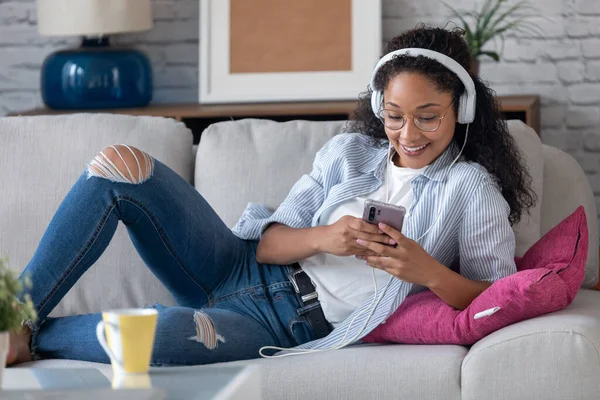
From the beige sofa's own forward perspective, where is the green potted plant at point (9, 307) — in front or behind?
in front

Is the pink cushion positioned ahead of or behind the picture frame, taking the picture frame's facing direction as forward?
ahead

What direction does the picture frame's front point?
toward the camera

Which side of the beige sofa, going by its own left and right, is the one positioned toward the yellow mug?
front

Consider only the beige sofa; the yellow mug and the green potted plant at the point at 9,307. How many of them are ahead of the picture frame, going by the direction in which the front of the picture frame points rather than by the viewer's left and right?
3

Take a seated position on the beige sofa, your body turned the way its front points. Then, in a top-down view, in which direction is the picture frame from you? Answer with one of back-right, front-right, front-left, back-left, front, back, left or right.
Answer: back

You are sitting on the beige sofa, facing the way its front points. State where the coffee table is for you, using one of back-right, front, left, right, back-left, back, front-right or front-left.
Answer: front

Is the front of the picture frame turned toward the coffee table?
yes

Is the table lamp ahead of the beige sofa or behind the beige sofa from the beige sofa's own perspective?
behind

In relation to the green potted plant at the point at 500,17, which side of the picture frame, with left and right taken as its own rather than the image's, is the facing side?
left

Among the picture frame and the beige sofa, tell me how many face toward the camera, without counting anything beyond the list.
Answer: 2

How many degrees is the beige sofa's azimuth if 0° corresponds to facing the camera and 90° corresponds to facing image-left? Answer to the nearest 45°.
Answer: approximately 0°

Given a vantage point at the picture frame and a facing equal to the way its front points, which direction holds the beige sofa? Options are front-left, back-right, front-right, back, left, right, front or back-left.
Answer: front
